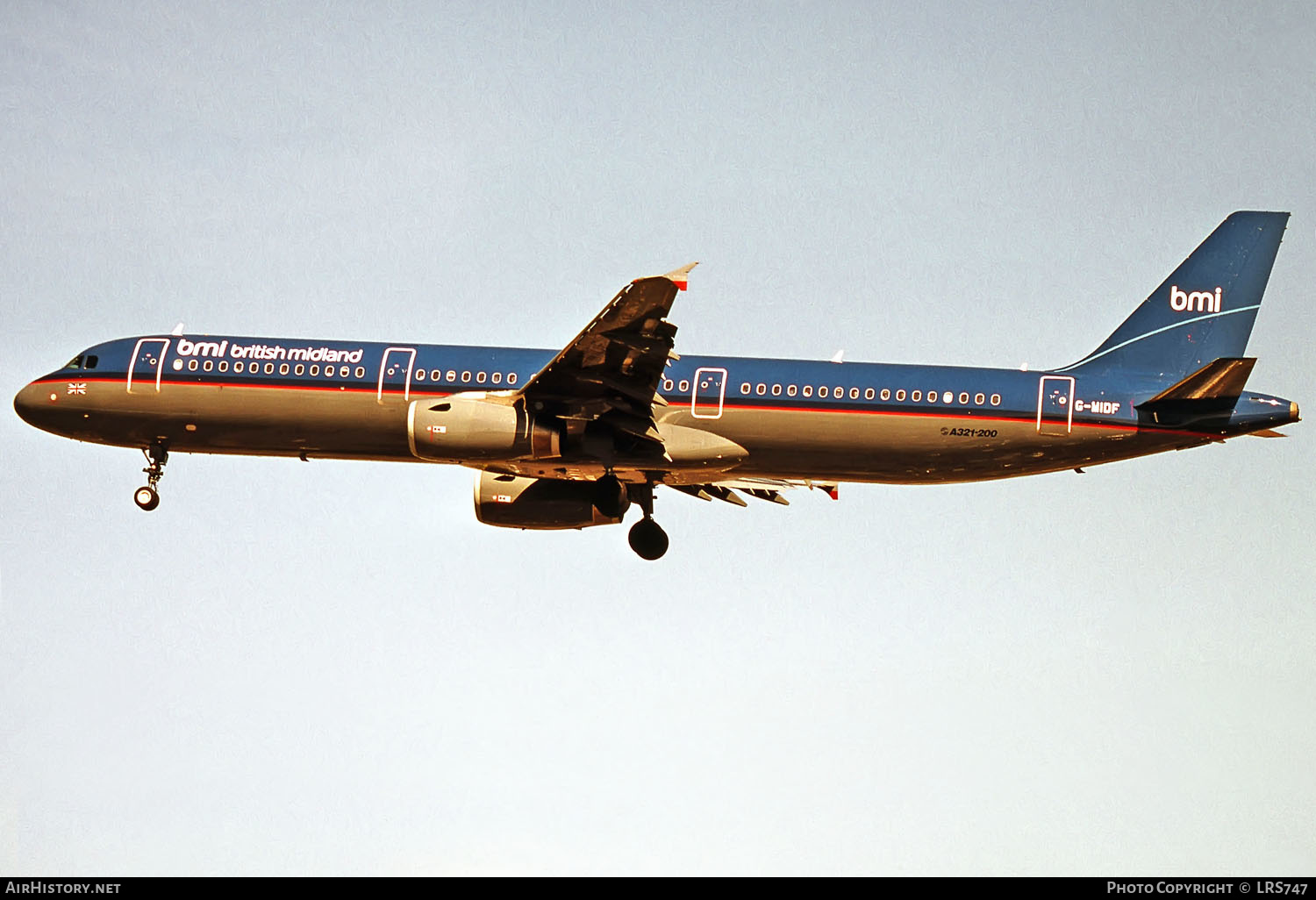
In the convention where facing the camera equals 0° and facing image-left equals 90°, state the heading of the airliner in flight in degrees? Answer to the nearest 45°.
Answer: approximately 90°
